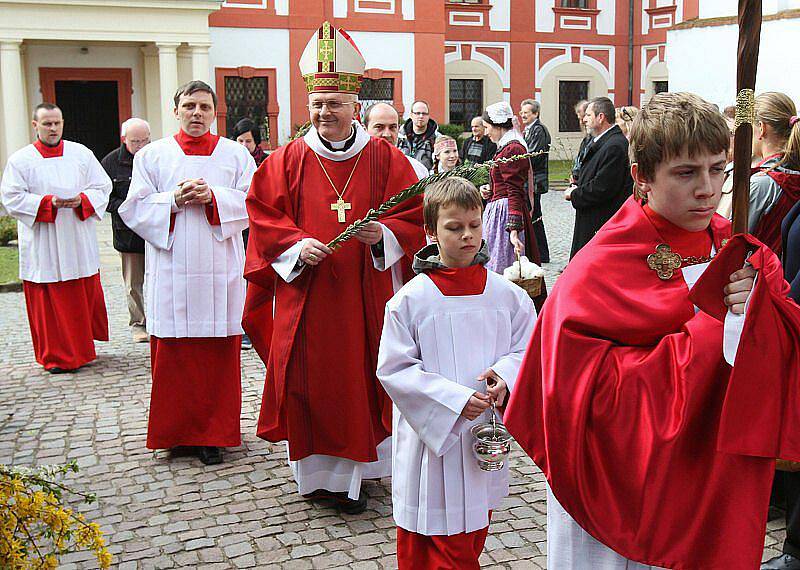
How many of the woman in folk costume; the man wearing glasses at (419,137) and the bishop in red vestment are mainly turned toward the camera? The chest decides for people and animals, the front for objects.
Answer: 2

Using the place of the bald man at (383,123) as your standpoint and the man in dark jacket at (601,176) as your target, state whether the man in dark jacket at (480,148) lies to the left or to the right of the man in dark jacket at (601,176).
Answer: left

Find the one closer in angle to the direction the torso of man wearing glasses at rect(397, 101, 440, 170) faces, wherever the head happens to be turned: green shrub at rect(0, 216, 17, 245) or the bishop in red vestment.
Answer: the bishop in red vestment

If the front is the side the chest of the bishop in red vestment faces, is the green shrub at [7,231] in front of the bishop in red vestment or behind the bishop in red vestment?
behind

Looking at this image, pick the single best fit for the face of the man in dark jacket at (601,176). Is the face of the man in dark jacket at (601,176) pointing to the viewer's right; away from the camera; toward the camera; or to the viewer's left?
to the viewer's left

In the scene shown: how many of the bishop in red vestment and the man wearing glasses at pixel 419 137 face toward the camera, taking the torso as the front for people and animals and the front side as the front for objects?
2

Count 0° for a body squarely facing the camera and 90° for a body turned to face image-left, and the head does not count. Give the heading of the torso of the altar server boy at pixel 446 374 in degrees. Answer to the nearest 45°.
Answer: approximately 315°

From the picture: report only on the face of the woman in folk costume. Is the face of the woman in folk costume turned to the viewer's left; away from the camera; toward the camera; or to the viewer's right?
to the viewer's left

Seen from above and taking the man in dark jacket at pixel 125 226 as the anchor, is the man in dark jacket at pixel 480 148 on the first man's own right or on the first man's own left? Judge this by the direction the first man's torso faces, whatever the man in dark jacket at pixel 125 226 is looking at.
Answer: on the first man's own left

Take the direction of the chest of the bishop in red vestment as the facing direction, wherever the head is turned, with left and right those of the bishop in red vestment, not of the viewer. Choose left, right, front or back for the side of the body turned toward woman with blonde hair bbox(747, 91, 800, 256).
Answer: left

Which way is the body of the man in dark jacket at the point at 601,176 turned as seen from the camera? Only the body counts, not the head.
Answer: to the viewer's left

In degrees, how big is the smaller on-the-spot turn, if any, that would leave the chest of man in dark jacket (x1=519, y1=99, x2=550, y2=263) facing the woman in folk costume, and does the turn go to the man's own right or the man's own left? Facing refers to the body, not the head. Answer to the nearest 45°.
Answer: approximately 45° to the man's own left
